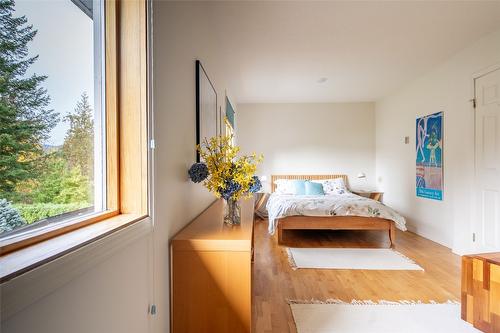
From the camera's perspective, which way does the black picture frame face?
to the viewer's right

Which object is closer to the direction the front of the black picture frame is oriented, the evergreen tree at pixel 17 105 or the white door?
the white door

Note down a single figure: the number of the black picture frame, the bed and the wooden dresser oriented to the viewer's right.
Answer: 2

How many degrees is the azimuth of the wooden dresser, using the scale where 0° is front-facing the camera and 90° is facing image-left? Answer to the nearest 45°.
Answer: approximately 270°

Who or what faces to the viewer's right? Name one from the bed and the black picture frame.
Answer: the black picture frame

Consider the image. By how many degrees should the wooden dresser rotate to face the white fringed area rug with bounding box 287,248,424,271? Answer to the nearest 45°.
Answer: approximately 45° to its left
